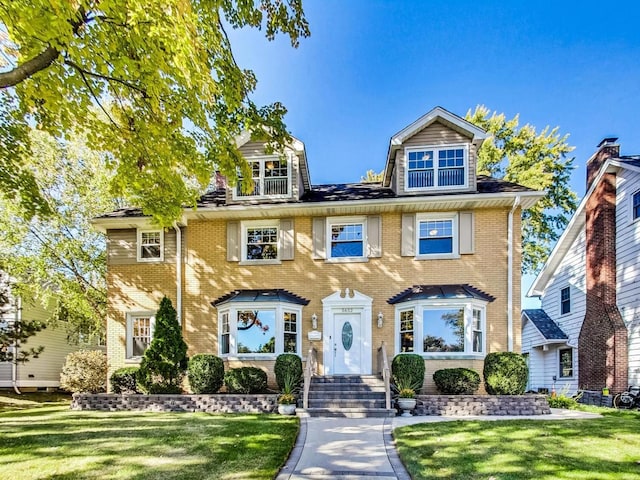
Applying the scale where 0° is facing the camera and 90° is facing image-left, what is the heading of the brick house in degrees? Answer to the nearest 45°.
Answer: approximately 0°

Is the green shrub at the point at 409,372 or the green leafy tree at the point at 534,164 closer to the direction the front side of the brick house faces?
the green shrub

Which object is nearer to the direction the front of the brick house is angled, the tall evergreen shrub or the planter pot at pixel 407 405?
the planter pot

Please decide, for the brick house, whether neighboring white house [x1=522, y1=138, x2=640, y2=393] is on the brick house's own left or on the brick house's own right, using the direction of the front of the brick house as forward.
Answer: on the brick house's own left

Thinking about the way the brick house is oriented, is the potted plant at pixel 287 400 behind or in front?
in front
